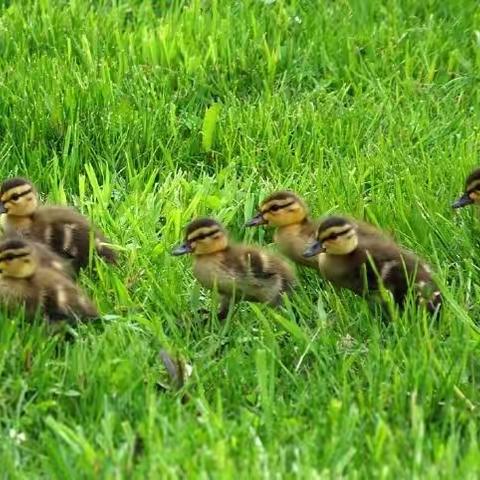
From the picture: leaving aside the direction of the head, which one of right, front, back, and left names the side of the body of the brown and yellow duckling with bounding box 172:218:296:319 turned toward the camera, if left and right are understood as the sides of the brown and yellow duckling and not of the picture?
left

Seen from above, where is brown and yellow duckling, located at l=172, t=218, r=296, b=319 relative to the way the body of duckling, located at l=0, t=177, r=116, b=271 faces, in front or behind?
behind

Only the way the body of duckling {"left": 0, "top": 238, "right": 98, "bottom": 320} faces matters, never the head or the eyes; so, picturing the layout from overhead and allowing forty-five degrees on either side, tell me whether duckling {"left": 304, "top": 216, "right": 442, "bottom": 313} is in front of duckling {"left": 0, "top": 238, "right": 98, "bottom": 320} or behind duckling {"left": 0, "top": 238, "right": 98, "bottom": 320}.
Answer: behind

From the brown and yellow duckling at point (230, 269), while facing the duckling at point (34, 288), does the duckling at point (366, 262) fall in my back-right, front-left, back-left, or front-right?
back-left

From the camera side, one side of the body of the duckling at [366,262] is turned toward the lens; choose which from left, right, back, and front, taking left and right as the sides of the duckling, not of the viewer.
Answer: left

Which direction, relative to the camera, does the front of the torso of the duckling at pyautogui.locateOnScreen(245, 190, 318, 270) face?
to the viewer's left

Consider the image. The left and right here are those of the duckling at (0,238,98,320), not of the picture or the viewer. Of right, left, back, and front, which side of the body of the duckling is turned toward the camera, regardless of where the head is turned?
left

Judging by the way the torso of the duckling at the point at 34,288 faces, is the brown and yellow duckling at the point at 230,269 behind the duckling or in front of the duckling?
behind

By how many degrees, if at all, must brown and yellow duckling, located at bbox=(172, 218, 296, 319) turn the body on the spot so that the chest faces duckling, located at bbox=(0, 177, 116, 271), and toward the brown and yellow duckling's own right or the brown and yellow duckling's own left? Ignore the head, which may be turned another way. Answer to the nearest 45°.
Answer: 0° — it already faces it
